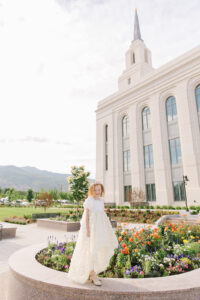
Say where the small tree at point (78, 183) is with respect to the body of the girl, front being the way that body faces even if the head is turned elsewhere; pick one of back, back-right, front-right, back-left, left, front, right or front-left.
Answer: back-left

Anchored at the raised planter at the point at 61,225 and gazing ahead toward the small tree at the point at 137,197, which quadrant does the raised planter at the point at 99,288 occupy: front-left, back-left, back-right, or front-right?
back-right

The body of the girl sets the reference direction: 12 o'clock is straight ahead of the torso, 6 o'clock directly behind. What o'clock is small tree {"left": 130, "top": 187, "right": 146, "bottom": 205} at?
The small tree is roughly at 8 o'clock from the girl.

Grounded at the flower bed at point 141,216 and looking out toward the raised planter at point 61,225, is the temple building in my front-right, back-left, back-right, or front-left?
back-right

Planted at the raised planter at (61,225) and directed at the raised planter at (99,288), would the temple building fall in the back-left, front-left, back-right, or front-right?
back-left

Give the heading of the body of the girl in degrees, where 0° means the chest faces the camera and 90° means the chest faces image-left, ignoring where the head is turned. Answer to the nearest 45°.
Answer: approximately 315°

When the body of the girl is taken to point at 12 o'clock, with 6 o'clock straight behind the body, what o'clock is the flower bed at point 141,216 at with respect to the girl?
The flower bed is roughly at 8 o'clock from the girl.
